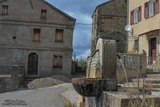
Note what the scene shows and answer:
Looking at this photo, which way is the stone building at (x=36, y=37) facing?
toward the camera

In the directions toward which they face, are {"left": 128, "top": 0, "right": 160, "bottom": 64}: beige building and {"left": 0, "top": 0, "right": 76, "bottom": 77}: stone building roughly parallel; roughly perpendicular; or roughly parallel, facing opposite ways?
roughly perpendicular

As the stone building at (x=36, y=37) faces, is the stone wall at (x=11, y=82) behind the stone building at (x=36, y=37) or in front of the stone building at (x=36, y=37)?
in front

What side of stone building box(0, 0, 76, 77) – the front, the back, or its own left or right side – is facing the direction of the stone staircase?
front

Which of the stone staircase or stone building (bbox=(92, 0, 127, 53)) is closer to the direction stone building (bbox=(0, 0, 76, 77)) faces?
the stone staircase

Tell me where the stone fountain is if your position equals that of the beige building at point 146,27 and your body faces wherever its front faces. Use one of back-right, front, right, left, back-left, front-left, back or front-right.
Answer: front-left

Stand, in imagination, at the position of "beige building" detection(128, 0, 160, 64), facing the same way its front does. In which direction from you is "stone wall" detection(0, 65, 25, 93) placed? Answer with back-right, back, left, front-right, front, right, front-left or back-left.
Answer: front-right

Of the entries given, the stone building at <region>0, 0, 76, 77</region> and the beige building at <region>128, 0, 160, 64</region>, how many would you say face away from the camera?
0

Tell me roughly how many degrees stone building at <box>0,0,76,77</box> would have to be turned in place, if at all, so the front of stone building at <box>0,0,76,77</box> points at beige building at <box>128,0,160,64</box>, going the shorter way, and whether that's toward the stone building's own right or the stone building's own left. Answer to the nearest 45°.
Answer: approximately 45° to the stone building's own left

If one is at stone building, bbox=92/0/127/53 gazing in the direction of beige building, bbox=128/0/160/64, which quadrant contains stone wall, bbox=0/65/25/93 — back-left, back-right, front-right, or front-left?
front-right

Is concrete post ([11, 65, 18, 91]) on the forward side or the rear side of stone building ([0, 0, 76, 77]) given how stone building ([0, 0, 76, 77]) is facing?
on the forward side

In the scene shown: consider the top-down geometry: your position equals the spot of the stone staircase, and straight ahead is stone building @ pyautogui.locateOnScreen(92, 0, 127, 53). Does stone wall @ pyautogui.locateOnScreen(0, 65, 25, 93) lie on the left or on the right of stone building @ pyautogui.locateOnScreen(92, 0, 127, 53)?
left

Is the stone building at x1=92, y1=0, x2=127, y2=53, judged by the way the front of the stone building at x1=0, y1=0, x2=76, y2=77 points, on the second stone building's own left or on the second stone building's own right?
on the second stone building's own left

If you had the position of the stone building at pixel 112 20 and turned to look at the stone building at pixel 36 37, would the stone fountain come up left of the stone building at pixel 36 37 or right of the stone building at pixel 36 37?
left

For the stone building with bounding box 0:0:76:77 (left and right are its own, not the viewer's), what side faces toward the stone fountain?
front

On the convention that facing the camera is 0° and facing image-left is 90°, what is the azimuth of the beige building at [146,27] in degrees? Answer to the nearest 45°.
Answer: approximately 45°
